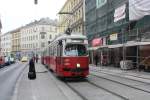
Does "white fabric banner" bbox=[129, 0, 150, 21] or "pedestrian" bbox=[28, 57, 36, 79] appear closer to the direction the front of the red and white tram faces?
the white fabric banner

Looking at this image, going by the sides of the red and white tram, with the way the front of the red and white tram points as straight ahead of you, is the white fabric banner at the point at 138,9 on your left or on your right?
on your left

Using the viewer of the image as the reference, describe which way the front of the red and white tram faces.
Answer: facing the viewer and to the right of the viewer

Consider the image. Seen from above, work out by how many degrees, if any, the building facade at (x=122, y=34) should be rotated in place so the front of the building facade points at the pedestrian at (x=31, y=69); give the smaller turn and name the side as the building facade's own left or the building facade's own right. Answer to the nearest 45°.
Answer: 0° — it already faces them
